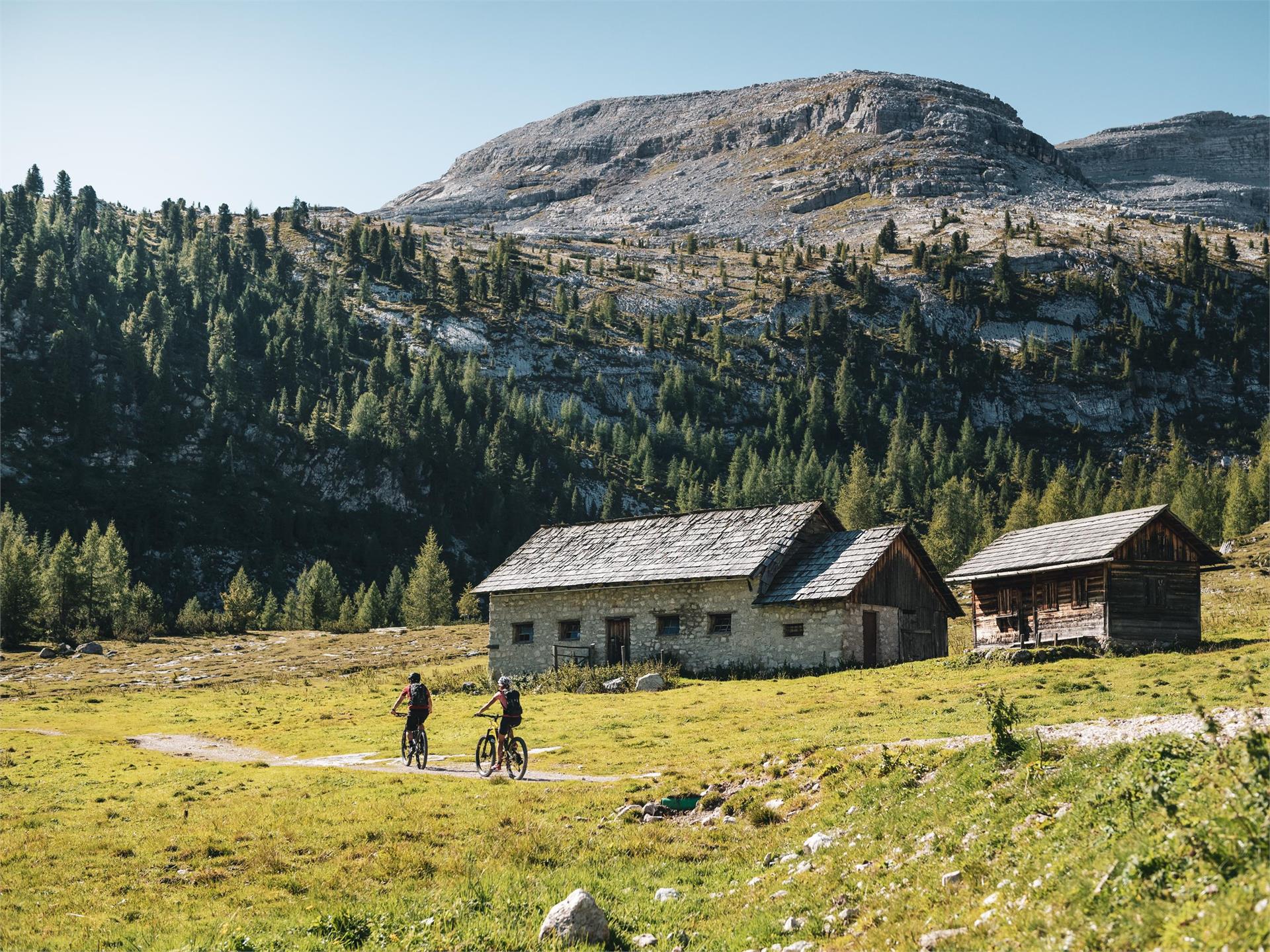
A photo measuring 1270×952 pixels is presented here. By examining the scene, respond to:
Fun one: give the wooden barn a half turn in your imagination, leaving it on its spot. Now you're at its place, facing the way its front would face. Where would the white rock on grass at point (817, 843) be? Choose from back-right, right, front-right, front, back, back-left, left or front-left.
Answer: back-right

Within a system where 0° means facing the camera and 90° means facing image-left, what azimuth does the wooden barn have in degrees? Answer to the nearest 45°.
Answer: approximately 45°

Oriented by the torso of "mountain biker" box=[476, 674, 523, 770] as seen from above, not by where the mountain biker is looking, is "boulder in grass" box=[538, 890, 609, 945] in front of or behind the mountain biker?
behind

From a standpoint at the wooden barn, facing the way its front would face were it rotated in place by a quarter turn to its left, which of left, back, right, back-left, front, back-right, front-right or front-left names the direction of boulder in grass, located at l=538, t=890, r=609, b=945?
front-right

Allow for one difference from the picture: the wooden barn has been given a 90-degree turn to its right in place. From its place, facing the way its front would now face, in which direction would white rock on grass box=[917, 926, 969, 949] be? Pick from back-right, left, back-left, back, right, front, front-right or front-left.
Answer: back-left

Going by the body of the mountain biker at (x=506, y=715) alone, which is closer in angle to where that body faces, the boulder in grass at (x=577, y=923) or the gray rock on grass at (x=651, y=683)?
the gray rock on grass

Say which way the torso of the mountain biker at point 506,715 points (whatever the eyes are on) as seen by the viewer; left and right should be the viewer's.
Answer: facing away from the viewer and to the left of the viewer

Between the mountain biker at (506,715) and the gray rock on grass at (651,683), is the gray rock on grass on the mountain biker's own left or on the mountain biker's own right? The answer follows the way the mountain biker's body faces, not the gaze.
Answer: on the mountain biker's own right

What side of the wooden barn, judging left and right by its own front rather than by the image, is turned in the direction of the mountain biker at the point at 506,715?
front

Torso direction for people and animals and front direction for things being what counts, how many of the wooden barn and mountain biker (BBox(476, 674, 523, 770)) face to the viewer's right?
0

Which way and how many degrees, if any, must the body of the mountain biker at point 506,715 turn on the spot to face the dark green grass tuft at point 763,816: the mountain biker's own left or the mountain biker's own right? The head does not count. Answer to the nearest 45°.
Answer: approximately 180°
